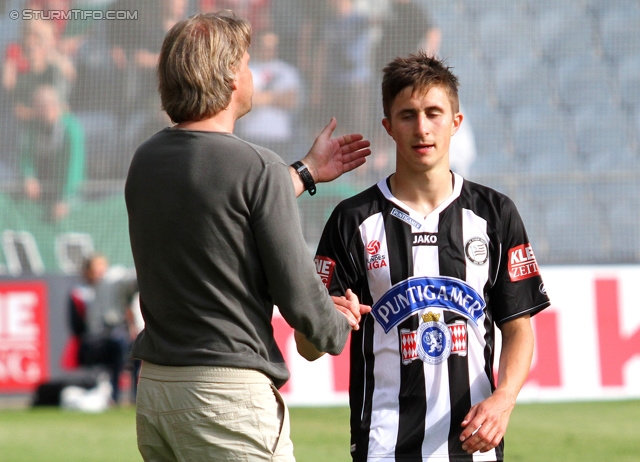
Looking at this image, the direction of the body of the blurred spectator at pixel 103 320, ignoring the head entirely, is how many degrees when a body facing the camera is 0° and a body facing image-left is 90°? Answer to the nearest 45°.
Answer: approximately 315°

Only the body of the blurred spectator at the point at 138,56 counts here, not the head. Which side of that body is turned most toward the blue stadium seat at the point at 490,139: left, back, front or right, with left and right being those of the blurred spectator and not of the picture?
left

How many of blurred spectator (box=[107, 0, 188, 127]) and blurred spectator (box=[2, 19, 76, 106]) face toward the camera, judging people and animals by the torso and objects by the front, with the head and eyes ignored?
2

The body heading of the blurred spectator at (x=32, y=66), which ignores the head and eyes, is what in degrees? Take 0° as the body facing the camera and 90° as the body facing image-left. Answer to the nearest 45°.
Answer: approximately 0°

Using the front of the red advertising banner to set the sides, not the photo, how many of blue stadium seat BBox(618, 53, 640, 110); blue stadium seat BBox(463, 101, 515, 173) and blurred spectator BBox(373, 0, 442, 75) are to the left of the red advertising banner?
3

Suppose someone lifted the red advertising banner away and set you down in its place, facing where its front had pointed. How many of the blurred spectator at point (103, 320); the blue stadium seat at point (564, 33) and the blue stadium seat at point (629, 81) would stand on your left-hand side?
3
